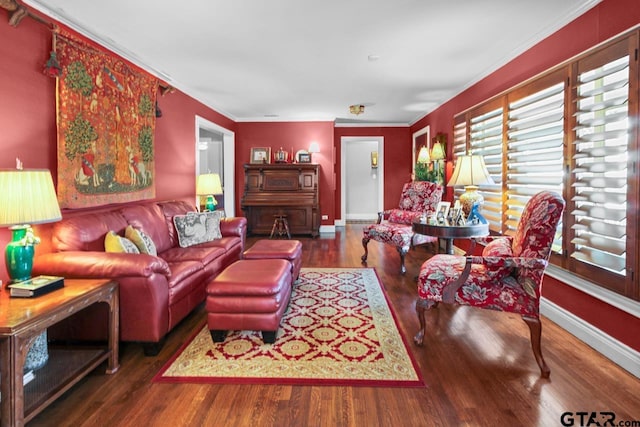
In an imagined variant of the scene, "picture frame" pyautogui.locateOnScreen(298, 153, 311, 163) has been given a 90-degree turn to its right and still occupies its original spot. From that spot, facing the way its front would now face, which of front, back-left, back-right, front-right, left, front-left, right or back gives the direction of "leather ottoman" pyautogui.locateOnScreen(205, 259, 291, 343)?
left

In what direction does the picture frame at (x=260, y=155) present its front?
toward the camera

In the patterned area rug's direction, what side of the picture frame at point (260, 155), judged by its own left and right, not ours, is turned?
front

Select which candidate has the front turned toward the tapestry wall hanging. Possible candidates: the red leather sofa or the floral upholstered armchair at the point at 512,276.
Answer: the floral upholstered armchair

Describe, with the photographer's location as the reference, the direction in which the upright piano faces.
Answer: facing the viewer

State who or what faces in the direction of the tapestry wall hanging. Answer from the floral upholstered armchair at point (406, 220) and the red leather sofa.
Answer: the floral upholstered armchair

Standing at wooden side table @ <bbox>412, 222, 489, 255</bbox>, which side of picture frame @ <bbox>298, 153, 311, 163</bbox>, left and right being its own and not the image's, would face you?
front

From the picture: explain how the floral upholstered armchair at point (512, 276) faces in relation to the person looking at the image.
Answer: facing to the left of the viewer

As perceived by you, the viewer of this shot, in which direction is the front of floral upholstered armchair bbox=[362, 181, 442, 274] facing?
facing the viewer and to the left of the viewer

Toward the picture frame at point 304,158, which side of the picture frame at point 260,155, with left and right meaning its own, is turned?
left

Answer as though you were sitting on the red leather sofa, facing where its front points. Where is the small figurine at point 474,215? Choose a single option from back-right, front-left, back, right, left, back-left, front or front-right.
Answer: front-left

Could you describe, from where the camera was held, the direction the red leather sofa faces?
facing the viewer and to the right of the viewer

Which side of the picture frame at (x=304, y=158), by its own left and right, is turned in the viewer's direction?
front
